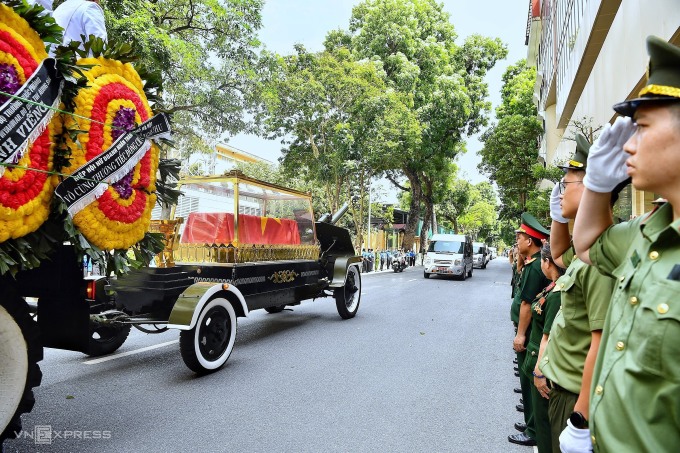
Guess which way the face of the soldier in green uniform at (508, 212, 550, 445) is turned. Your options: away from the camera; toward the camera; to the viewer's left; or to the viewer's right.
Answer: to the viewer's left

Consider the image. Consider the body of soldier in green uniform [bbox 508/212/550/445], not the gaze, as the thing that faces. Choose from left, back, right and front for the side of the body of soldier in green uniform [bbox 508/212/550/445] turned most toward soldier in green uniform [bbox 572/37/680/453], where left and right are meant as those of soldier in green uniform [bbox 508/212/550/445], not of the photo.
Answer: left

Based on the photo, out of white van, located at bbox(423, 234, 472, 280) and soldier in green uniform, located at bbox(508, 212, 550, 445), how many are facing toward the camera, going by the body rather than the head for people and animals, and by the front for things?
1

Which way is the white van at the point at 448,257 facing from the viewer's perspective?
toward the camera

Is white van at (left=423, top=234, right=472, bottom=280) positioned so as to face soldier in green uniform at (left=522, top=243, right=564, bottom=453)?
yes

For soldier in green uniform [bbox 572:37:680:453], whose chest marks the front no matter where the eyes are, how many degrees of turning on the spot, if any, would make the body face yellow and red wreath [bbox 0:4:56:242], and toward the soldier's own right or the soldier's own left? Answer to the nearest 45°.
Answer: approximately 45° to the soldier's own right

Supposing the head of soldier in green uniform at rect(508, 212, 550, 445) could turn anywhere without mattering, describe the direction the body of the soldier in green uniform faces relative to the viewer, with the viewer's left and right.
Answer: facing to the left of the viewer

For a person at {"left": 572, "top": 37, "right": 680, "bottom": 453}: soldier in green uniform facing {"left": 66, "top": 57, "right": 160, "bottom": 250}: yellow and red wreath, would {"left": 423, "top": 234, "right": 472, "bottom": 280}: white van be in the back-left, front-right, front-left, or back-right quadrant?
front-right

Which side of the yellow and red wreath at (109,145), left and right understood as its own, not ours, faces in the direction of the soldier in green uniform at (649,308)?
front

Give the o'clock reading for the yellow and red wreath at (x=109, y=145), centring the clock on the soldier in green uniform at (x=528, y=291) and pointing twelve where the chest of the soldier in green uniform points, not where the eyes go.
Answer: The yellow and red wreath is roughly at 11 o'clock from the soldier in green uniform.

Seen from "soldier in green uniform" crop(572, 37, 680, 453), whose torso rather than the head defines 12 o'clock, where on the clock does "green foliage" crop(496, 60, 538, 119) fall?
The green foliage is roughly at 4 o'clock from the soldier in green uniform.

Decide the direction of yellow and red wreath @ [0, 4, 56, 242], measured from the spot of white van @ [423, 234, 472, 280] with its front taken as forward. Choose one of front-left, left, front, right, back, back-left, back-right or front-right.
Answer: front

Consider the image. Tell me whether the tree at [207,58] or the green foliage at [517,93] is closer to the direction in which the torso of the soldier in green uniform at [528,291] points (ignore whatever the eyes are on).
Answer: the tree

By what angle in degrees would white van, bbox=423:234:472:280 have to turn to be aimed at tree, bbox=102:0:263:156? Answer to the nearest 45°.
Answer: approximately 45° to its right

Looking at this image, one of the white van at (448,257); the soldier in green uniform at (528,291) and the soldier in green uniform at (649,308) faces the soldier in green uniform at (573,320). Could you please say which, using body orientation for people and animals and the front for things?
the white van

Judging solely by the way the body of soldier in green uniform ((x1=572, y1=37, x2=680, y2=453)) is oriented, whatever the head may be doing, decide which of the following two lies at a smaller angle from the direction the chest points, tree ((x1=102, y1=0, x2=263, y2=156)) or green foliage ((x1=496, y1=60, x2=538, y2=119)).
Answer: the tree

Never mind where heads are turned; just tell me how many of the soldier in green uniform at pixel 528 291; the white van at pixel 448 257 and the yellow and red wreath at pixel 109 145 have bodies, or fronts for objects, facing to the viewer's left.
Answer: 1
